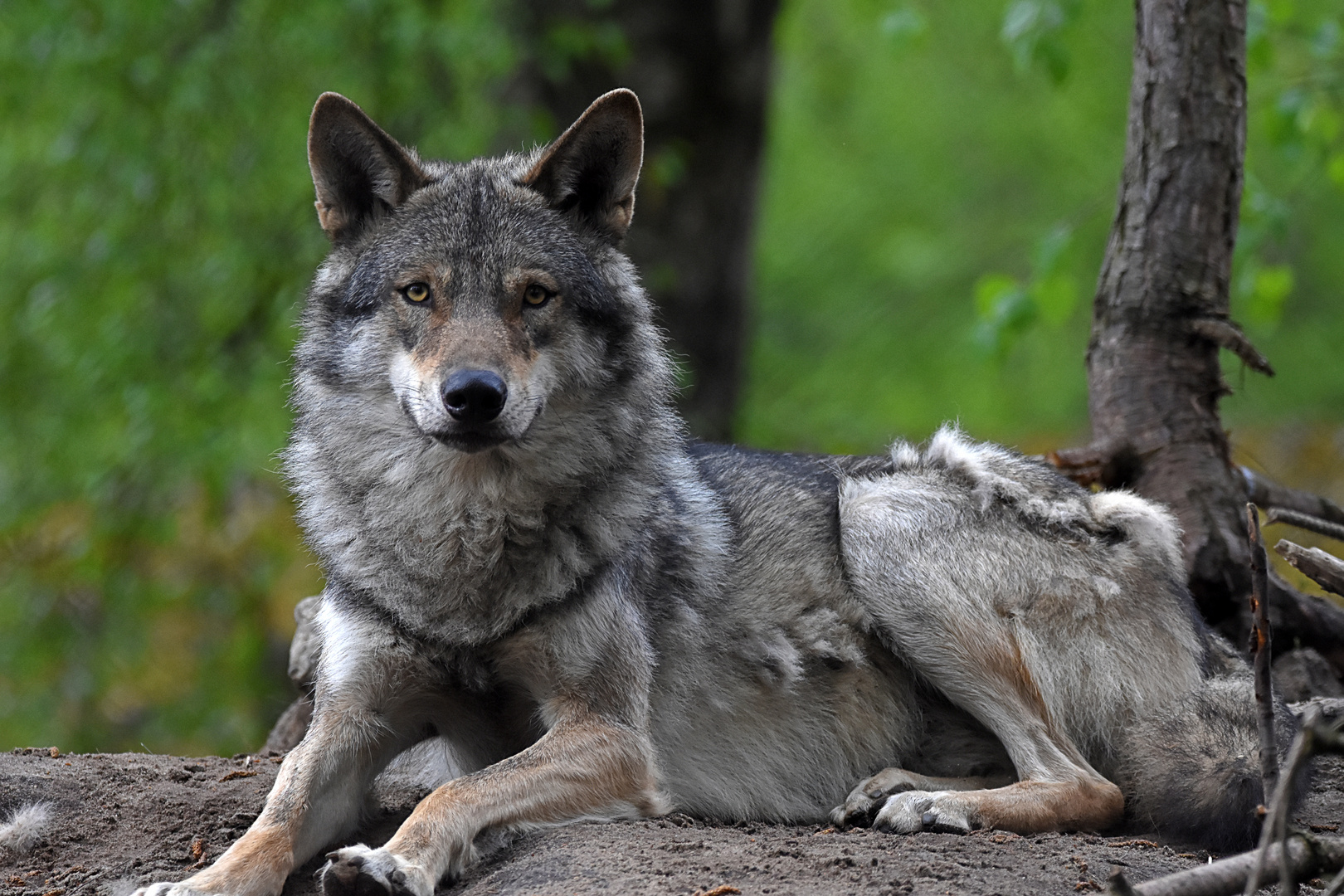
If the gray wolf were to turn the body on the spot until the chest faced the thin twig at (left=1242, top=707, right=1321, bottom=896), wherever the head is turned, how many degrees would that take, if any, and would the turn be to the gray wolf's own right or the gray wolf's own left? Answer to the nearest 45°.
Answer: approximately 90° to the gray wolf's own left

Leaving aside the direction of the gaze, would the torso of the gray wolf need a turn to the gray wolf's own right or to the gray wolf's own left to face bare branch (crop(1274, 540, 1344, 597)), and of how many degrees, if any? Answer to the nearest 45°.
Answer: approximately 135° to the gray wolf's own left

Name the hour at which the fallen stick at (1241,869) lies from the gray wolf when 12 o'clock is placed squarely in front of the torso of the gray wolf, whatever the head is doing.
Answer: The fallen stick is roughly at 9 o'clock from the gray wolf.

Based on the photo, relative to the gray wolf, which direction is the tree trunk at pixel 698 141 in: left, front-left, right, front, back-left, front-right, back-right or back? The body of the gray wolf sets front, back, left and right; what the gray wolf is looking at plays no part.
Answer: back-right

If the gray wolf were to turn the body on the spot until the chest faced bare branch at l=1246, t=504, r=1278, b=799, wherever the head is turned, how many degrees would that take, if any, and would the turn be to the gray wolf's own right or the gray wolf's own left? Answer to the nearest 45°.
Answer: approximately 90° to the gray wolf's own left

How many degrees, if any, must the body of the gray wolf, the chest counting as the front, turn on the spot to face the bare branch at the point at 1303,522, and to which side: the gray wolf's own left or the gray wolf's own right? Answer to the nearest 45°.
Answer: approximately 135° to the gray wolf's own left

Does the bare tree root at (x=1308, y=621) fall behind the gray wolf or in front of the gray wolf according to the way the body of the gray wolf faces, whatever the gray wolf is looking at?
behind

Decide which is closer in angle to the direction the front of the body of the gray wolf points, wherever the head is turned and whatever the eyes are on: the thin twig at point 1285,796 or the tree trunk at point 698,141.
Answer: the thin twig

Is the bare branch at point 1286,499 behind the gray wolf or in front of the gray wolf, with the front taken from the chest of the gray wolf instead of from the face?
behind

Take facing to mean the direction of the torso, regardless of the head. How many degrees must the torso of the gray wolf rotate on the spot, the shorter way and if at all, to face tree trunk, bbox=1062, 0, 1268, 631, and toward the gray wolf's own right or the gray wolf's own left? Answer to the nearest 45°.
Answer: approximately 180°

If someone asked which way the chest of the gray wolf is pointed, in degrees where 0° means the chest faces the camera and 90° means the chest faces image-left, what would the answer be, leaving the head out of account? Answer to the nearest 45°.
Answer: approximately 45°
